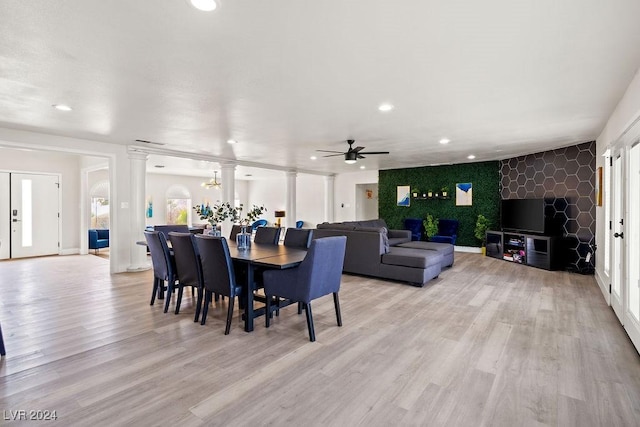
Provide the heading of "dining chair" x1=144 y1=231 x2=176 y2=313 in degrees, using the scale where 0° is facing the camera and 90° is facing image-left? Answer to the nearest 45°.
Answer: approximately 225°

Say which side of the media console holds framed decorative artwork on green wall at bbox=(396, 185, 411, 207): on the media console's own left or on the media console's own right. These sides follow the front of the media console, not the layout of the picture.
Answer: on the media console's own right

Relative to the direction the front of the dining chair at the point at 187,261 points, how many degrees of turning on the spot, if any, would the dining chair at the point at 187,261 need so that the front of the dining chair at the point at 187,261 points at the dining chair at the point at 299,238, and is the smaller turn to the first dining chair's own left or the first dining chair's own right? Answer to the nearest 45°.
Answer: approximately 45° to the first dining chair's own right

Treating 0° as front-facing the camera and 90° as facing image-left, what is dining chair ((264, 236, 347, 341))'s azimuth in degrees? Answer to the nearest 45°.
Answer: approximately 135°

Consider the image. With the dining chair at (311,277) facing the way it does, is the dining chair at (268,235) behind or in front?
in front

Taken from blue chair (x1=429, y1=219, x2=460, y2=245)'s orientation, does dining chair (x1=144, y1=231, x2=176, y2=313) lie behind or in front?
in front

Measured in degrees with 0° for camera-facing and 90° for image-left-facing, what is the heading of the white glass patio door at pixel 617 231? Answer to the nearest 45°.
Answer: approximately 90°

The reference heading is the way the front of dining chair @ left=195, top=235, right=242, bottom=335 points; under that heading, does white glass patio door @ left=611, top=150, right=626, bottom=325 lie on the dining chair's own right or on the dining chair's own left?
on the dining chair's own right

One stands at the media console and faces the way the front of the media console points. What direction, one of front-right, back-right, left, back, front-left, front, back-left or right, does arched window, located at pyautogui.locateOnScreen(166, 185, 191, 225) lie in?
front-right

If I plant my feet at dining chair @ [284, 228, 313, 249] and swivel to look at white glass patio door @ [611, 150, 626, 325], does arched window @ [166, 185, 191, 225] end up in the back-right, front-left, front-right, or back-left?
back-left

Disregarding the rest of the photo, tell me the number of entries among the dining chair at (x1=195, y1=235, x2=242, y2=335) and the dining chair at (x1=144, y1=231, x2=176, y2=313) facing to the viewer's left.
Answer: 0
